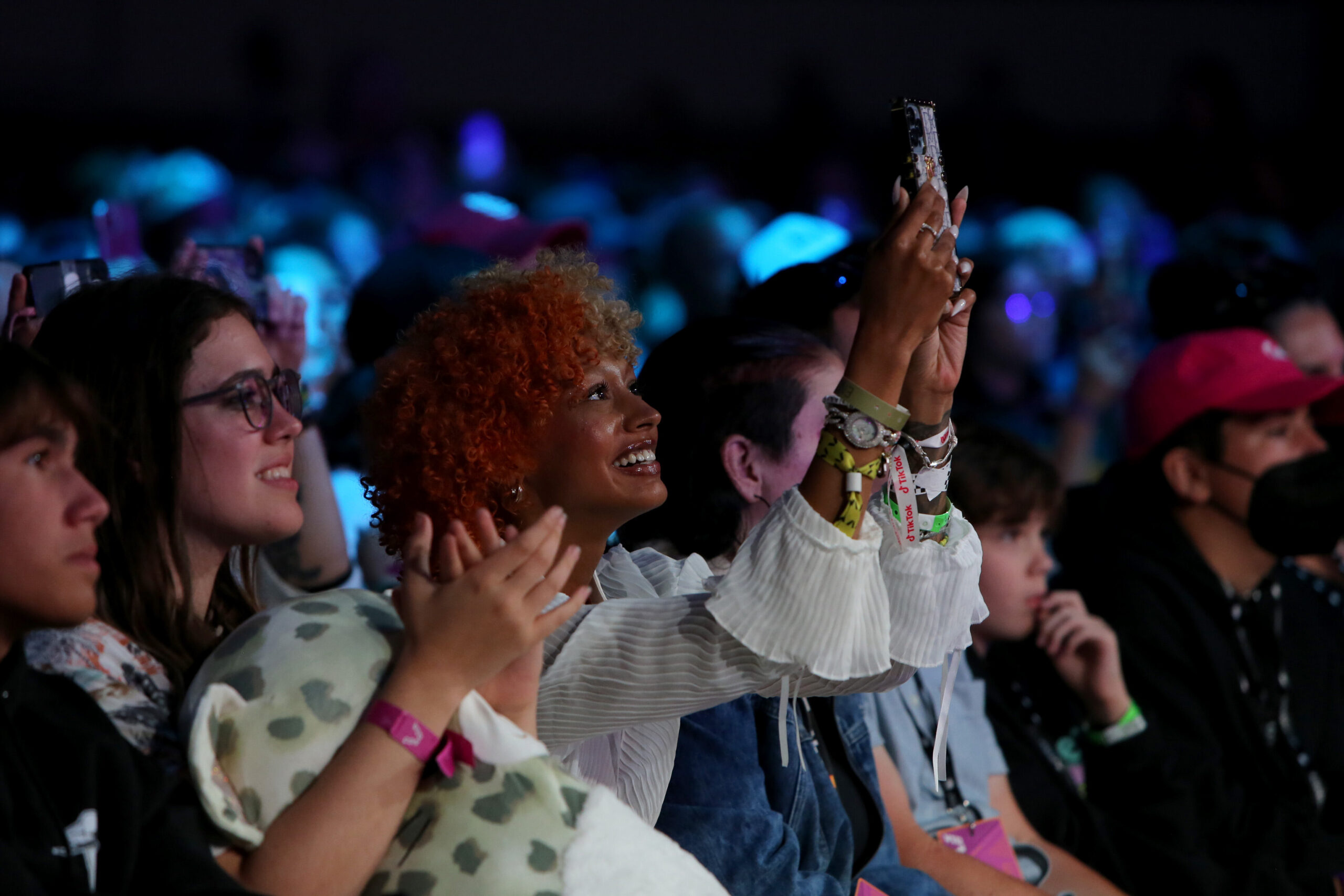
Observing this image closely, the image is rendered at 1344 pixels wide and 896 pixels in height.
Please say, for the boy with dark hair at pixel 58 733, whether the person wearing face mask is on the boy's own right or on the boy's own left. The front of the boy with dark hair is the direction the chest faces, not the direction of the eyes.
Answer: on the boy's own left

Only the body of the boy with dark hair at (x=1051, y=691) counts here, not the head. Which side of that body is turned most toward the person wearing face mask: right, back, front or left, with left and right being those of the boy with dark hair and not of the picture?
left

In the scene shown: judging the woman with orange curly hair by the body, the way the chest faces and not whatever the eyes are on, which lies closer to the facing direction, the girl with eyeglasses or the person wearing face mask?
the person wearing face mask

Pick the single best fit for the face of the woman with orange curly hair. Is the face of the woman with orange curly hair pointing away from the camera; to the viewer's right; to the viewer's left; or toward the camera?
to the viewer's right

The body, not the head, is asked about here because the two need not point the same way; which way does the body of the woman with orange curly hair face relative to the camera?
to the viewer's right

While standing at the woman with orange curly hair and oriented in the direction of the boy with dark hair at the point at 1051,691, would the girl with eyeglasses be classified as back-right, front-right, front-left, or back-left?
back-left

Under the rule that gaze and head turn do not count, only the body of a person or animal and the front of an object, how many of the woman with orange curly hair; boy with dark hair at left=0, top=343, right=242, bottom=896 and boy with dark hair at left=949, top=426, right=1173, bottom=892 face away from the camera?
0

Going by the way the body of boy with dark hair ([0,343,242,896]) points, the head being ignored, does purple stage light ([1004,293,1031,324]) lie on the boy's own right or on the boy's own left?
on the boy's own left

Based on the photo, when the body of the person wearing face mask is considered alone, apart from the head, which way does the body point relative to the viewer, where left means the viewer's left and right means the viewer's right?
facing the viewer and to the right of the viewer

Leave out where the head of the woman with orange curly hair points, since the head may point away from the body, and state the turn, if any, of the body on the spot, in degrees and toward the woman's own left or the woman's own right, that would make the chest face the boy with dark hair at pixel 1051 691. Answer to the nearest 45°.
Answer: approximately 45° to the woman's own left

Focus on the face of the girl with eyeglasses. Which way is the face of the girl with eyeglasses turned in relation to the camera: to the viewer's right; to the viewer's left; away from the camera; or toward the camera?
to the viewer's right
